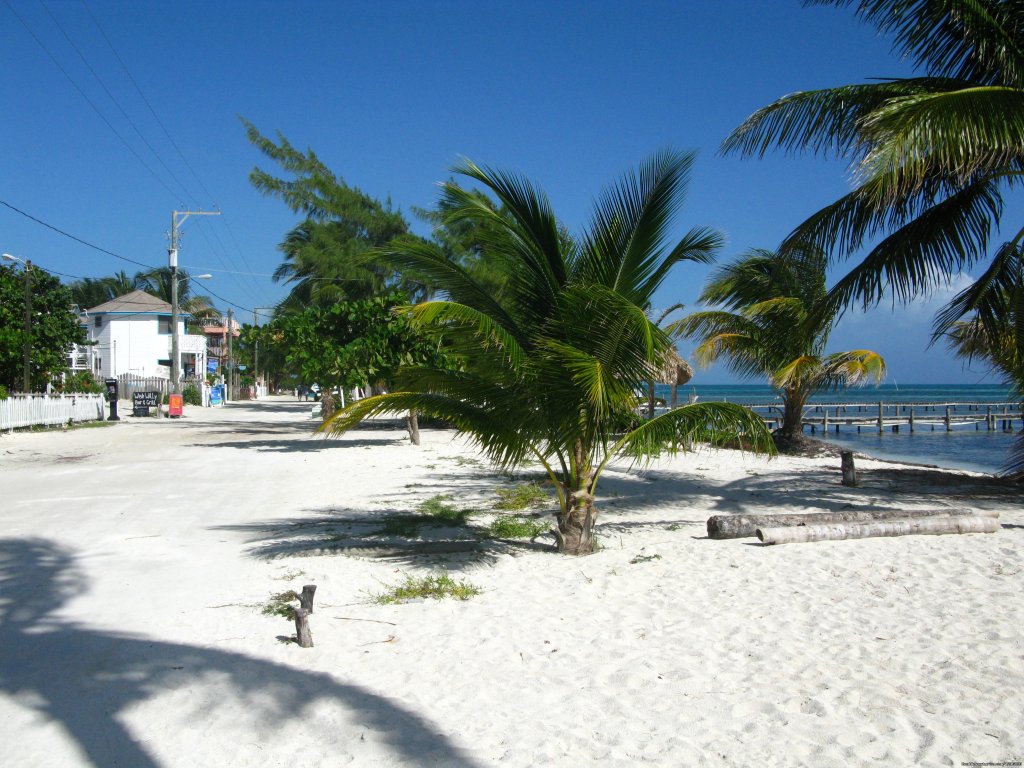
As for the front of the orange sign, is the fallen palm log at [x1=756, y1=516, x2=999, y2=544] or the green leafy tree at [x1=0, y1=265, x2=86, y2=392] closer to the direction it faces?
the fallen palm log

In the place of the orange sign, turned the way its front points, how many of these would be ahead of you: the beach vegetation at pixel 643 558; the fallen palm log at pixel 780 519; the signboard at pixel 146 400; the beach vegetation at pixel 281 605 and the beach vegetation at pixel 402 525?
4

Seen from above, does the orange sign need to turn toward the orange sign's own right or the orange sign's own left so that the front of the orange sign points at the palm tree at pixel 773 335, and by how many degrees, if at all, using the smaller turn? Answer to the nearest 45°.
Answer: approximately 45° to the orange sign's own left

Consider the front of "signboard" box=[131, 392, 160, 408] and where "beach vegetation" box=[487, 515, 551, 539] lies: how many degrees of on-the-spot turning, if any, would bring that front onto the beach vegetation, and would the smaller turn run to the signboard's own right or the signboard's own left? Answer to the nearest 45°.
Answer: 0° — it already faces it

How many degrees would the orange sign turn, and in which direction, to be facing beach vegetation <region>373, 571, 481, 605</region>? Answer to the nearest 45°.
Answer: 0° — it already faces it

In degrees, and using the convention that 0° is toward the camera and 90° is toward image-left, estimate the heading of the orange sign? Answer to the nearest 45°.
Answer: approximately 0°

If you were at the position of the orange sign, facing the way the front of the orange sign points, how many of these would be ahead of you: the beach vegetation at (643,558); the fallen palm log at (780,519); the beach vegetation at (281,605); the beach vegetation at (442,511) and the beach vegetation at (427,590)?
5

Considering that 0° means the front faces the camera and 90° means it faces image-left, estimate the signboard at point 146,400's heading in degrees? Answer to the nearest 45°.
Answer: approximately 0°

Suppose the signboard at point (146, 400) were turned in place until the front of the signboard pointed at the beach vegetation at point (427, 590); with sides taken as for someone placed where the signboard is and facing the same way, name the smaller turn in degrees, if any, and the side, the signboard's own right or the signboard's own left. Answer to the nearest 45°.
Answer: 0° — it already faces it

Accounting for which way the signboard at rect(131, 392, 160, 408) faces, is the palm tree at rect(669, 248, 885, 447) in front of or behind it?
in front

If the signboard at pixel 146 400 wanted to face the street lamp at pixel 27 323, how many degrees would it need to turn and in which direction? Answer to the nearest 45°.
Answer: approximately 45° to its right

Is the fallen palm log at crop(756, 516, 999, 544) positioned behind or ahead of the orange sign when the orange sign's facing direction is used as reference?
ahead

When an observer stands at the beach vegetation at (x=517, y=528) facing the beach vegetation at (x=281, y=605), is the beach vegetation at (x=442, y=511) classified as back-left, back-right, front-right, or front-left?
back-right

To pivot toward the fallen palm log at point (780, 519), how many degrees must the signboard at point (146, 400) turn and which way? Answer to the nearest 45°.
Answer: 0° — it already faces it

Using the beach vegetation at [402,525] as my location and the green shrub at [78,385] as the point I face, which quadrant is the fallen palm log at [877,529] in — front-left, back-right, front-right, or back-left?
back-right

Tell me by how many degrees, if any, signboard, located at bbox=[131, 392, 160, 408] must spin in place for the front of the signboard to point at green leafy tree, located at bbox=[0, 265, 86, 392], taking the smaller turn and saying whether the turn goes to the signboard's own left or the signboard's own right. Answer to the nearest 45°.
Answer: approximately 45° to the signboard's own right

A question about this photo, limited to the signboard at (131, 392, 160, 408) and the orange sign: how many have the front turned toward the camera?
2
